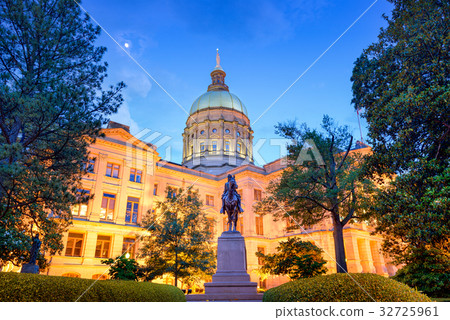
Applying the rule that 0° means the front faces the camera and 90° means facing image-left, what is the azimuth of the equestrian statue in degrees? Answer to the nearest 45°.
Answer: approximately 0°

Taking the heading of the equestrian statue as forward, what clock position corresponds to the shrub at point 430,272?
The shrub is roughly at 9 o'clock from the equestrian statue.

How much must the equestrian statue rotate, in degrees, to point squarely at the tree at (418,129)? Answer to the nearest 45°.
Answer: approximately 45° to its left

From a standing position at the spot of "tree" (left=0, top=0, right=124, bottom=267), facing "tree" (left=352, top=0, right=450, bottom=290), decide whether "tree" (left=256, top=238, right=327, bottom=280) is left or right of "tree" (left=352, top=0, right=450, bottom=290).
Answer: left

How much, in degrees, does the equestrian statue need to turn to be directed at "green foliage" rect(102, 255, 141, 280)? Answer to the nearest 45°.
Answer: approximately 135° to its right

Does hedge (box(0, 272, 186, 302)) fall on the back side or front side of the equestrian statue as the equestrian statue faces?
on the front side

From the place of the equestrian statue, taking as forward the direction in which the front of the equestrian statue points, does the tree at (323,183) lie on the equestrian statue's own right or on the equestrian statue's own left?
on the equestrian statue's own left

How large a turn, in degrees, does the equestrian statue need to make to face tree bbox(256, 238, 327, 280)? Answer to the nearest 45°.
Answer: approximately 135° to its left

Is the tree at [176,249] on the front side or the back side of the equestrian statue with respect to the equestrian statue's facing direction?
on the back side
